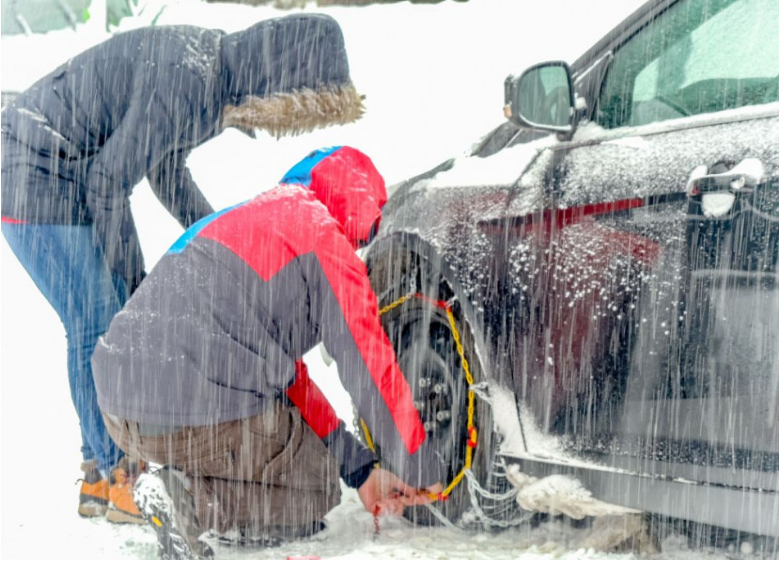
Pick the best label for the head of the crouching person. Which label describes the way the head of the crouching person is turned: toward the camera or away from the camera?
away from the camera

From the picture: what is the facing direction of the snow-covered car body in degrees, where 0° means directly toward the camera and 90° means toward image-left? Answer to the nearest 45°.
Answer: approximately 135°
